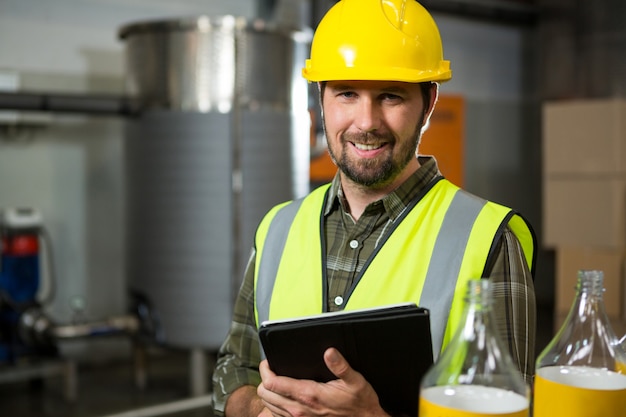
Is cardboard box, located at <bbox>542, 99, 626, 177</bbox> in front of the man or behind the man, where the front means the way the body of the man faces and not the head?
behind

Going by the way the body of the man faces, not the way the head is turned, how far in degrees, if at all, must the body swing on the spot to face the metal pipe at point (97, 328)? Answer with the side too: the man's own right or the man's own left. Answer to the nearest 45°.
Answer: approximately 90° to the man's own right

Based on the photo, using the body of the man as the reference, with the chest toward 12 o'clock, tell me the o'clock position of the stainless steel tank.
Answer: The stainless steel tank is roughly at 4 o'clock from the man.

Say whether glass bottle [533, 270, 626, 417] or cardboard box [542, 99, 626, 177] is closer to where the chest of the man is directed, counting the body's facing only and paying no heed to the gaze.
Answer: the glass bottle

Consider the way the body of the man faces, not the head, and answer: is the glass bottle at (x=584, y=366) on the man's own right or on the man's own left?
on the man's own left

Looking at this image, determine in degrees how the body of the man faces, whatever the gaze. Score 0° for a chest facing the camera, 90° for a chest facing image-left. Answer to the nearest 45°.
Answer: approximately 45°

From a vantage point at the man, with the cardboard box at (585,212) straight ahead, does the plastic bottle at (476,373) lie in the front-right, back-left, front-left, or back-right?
back-right
